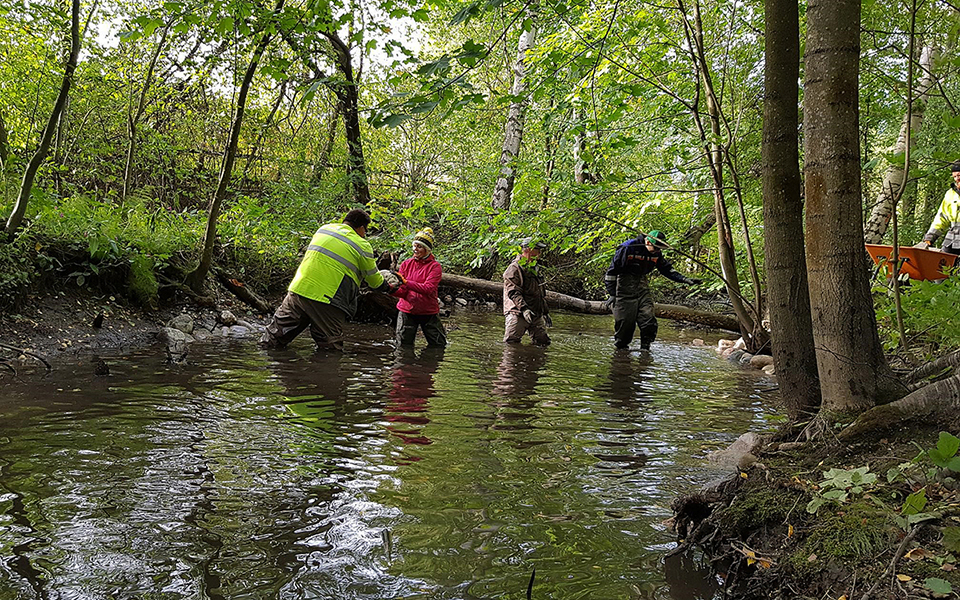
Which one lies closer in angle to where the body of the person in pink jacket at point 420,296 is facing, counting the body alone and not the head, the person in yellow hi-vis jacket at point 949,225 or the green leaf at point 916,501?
the green leaf

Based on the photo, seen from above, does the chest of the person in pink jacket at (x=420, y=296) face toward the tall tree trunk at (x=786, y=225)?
no

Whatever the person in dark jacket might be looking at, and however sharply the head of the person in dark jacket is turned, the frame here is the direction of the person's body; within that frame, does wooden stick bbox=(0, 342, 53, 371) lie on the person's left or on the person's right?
on the person's right

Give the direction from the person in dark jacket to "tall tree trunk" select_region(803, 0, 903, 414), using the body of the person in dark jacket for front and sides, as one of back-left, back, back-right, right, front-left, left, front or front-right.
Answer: front-right

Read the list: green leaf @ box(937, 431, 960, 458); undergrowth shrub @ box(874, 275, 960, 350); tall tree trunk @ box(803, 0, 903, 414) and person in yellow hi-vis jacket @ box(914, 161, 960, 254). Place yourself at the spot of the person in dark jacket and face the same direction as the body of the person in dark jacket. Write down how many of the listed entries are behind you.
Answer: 0

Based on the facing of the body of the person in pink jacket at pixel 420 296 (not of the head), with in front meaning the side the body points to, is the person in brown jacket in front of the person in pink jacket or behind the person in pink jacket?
behind

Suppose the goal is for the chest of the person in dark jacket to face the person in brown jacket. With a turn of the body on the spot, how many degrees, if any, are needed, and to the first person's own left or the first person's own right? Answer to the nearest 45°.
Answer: approximately 135° to the first person's own right

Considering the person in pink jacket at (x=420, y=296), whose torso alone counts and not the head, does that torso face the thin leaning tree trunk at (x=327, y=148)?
no

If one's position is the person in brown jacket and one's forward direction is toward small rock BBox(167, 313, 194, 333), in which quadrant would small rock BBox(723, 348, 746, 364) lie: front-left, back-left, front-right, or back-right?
back-left

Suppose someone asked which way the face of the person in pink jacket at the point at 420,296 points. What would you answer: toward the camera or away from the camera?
toward the camera

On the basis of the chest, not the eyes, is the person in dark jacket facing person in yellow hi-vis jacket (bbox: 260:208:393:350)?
no

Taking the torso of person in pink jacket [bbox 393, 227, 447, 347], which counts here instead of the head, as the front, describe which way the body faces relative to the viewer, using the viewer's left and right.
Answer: facing the viewer and to the left of the viewer

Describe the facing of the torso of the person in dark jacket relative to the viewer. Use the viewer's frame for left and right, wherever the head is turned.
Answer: facing the viewer and to the right of the viewer

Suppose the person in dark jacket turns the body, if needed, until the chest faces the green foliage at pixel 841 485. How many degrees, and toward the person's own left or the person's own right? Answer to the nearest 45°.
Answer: approximately 45° to the person's own right

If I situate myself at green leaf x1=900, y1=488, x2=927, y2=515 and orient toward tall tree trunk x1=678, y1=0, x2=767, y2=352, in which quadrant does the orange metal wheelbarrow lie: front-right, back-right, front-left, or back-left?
front-right

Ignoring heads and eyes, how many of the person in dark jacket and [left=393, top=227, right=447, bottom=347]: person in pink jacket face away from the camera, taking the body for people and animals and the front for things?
0
